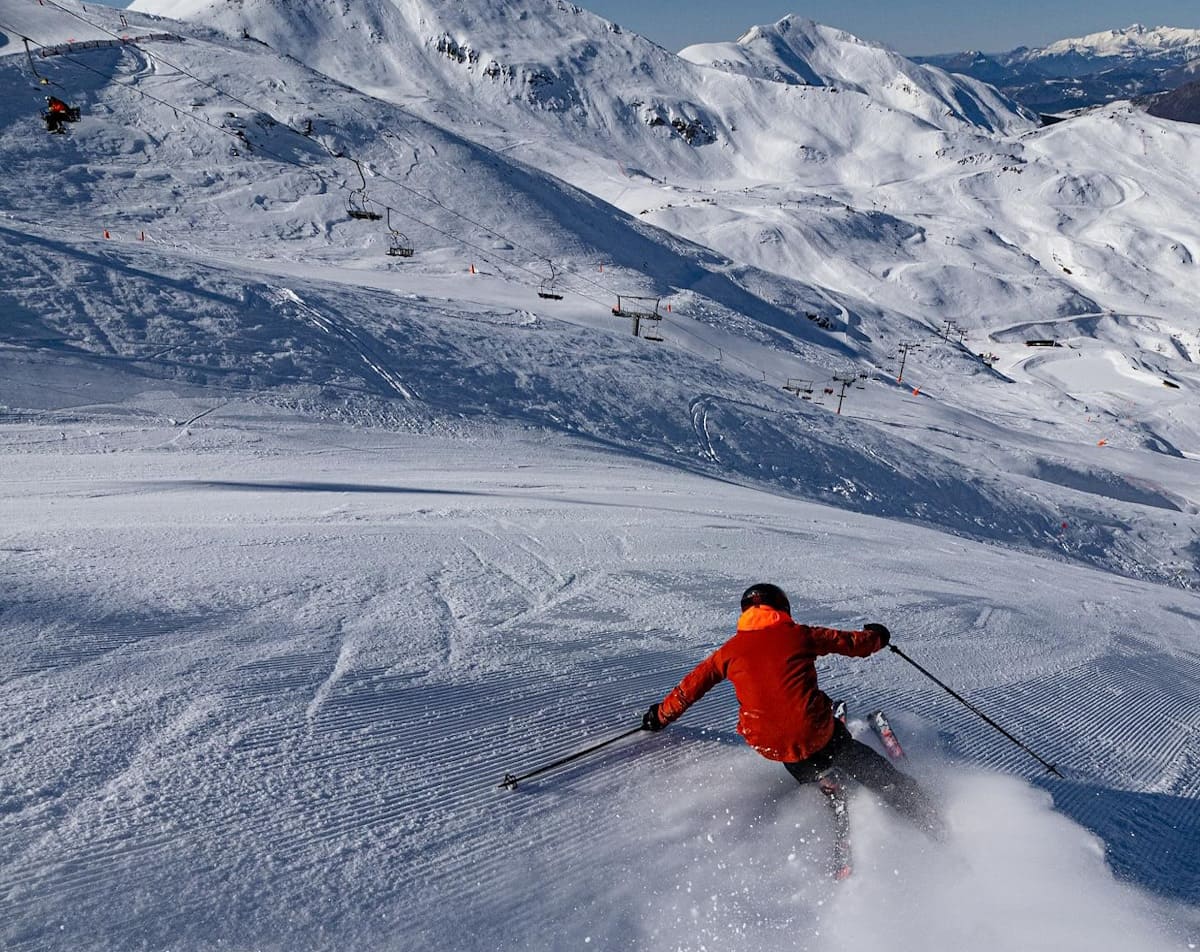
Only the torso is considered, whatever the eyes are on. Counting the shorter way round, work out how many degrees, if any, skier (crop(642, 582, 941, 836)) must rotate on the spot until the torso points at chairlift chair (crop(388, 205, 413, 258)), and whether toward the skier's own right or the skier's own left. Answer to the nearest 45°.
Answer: approximately 45° to the skier's own left

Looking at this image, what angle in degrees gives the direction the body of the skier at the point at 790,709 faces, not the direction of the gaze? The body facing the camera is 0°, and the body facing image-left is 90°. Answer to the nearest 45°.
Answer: approximately 180°

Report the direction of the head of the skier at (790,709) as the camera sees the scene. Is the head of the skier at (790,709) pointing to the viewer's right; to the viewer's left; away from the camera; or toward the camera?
away from the camera
